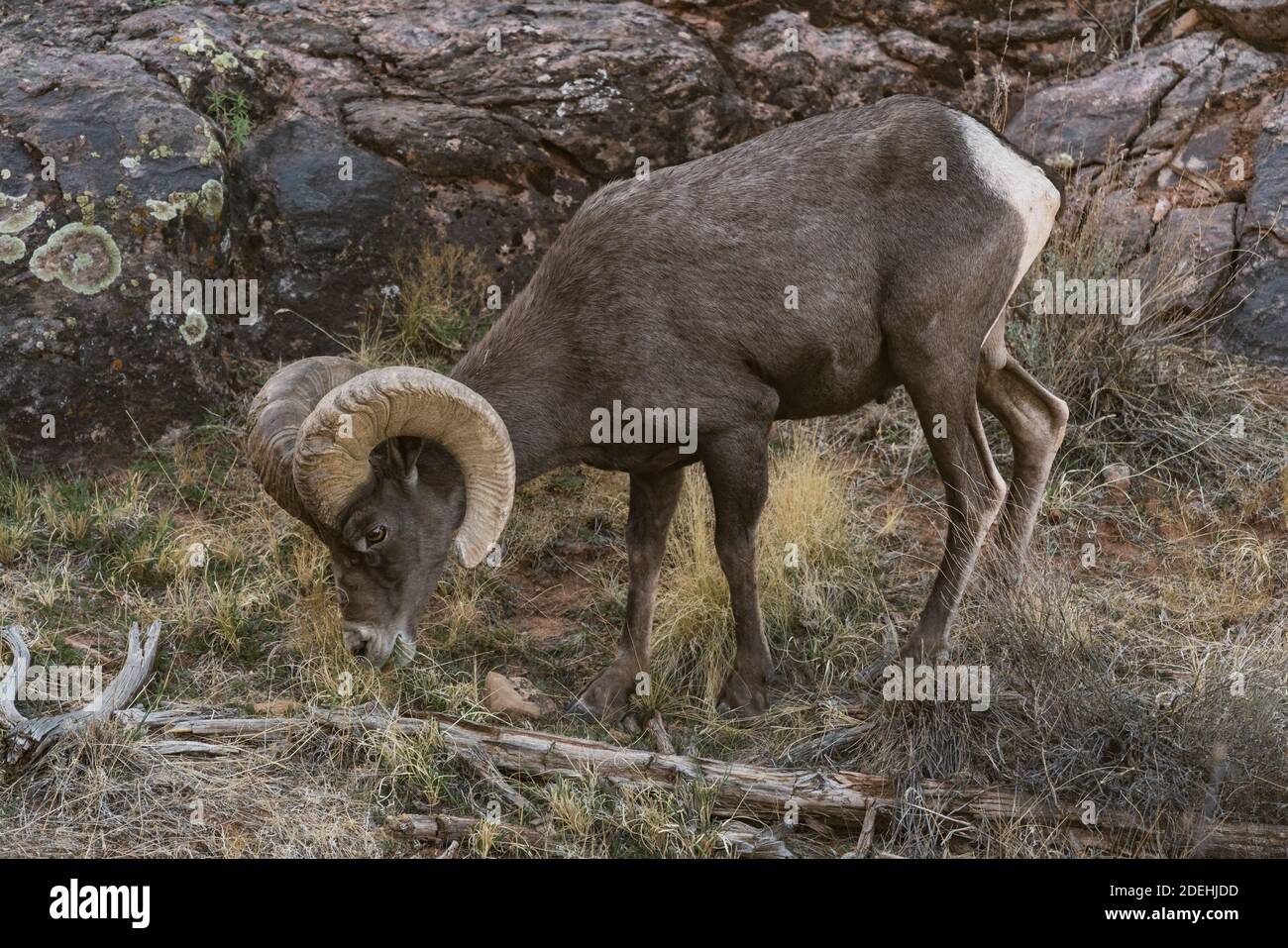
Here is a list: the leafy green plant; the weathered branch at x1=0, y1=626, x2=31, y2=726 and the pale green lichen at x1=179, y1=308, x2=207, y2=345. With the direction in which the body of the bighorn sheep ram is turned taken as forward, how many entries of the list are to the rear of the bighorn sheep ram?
0

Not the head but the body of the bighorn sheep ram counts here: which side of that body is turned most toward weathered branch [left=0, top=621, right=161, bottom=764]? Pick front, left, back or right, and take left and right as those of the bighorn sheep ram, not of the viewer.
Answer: front

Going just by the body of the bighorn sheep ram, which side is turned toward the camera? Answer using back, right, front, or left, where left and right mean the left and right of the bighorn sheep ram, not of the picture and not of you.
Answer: left

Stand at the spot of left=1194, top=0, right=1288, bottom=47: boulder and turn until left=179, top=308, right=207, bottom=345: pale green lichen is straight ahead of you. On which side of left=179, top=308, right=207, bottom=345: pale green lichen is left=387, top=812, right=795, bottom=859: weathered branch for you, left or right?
left

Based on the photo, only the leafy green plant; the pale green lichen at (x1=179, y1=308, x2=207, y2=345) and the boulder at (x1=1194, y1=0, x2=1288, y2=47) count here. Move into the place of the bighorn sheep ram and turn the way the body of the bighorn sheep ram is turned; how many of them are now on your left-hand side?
0

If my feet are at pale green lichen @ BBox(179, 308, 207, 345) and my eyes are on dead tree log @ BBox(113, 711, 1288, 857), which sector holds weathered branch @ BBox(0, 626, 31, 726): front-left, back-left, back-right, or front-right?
front-right

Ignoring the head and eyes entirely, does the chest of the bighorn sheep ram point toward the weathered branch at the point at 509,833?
no

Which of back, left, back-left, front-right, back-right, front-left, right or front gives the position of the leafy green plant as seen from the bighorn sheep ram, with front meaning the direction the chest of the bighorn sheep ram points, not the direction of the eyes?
front-right

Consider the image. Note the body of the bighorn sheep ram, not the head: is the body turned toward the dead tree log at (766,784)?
no

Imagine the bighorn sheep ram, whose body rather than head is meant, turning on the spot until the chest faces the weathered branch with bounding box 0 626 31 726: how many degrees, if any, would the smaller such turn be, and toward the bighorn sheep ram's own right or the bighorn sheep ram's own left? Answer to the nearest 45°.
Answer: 0° — it already faces it
